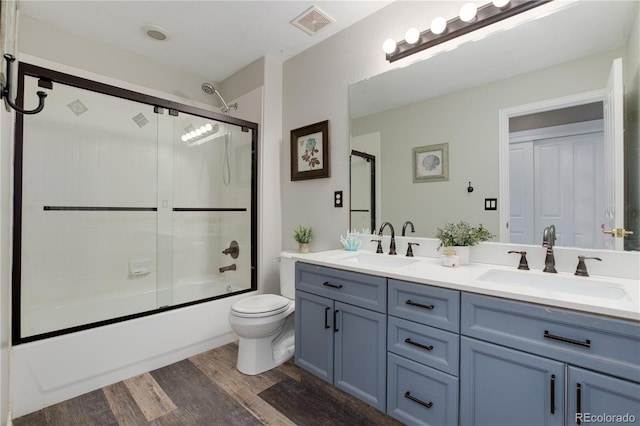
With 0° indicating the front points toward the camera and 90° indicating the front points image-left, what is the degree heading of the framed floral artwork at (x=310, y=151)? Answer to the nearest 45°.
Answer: approximately 45°

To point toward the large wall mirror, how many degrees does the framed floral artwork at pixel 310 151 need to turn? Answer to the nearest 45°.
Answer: approximately 90° to its left

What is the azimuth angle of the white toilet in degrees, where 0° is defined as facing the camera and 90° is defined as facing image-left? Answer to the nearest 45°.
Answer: approximately 45°
